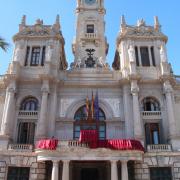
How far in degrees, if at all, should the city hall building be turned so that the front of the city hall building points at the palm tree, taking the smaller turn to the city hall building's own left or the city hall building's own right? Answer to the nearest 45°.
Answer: approximately 45° to the city hall building's own right

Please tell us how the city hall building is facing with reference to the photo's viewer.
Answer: facing the viewer
